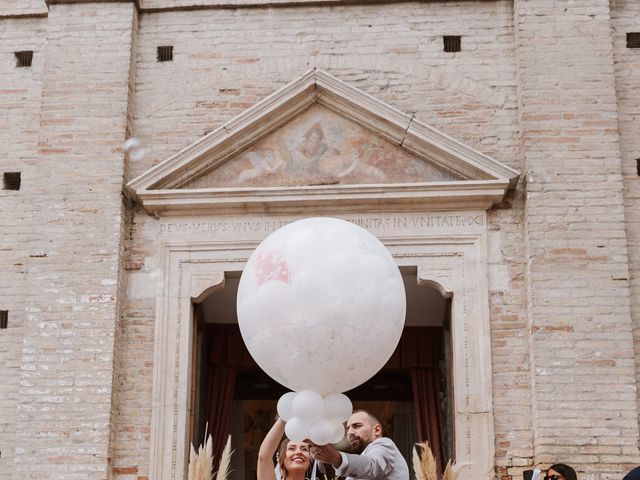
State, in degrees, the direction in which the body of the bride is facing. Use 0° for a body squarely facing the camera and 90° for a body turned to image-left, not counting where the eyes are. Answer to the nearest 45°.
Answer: approximately 315°

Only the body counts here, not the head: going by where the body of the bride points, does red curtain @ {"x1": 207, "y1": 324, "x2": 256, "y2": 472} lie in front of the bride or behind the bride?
behind

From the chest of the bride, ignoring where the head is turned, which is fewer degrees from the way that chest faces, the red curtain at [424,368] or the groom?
the groom

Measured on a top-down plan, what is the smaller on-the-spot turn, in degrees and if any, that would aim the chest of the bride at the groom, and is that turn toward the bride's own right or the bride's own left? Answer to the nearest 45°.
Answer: approximately 90° to the bride's own left

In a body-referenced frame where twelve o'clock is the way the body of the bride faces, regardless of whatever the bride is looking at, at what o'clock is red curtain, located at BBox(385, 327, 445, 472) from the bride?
The red curtain is roughly at 8 o'clock from the bride.

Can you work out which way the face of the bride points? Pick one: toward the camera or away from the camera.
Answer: toward the camera
